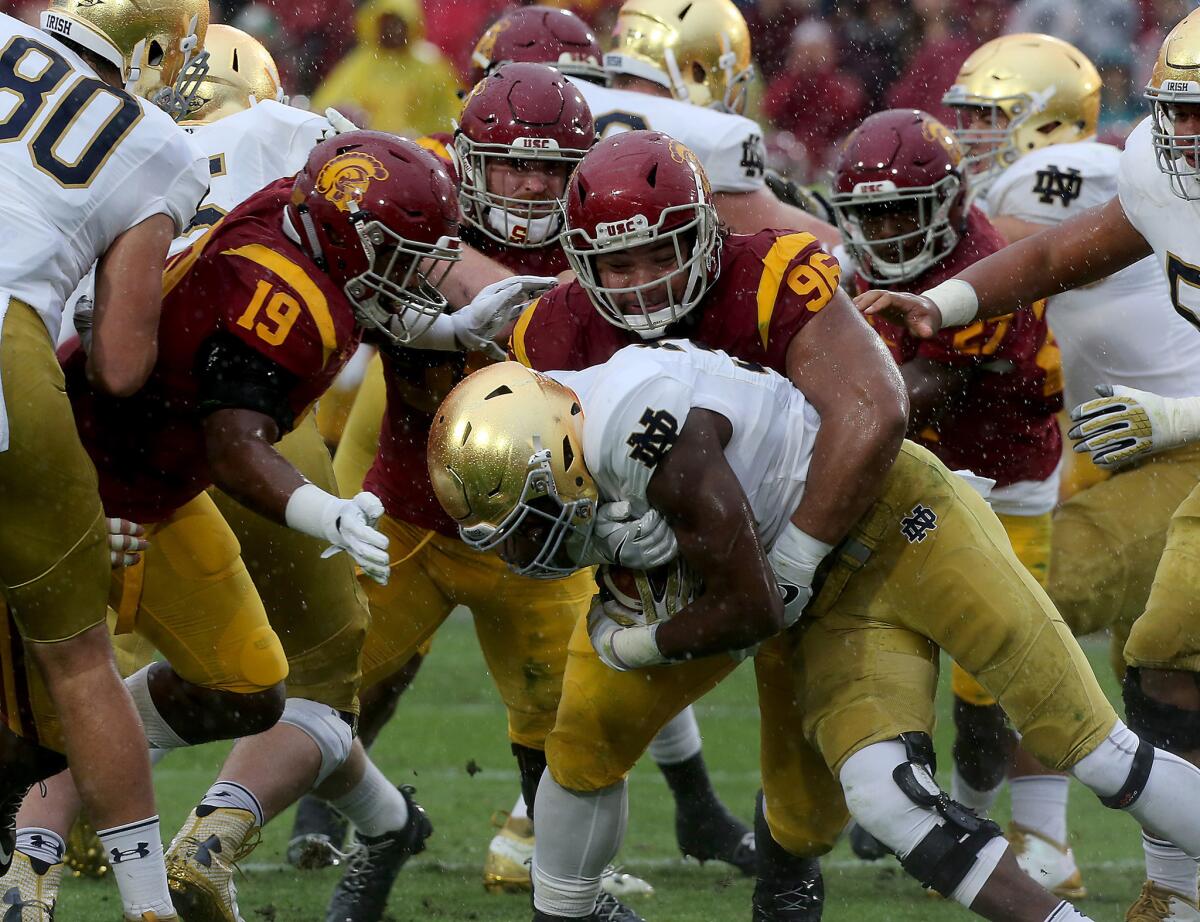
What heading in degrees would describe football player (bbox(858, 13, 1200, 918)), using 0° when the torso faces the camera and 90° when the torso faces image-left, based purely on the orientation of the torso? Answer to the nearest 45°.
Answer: approximately 45°

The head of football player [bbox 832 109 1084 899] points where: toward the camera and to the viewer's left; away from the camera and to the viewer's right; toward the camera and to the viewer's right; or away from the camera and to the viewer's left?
toward the camera and to the viewer's left

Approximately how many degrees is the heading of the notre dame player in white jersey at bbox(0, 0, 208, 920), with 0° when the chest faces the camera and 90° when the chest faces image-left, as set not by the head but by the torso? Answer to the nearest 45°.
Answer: approximately 225°

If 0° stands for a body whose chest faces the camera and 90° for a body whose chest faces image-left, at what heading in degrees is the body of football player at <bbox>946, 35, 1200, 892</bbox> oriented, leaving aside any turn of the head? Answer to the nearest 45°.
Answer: approximately 90°

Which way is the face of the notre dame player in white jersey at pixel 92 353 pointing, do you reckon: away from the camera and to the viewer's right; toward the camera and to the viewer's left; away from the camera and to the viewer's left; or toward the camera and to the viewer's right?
away from the camera and to the viewer's right

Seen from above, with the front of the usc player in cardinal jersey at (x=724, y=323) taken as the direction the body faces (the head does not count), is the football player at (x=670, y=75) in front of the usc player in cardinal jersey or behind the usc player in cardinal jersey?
behind

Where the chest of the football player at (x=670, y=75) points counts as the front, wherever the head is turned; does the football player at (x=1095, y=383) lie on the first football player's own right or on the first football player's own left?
on the first football player's own right

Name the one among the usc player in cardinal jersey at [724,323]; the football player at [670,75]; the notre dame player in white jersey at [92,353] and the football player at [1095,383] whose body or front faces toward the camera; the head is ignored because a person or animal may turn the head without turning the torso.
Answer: the usc player in cardinal jersey

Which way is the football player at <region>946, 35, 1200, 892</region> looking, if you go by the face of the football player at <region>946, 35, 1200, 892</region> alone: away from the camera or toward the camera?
toward the camera

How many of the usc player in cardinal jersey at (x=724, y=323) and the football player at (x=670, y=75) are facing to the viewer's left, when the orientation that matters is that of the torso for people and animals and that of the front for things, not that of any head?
0

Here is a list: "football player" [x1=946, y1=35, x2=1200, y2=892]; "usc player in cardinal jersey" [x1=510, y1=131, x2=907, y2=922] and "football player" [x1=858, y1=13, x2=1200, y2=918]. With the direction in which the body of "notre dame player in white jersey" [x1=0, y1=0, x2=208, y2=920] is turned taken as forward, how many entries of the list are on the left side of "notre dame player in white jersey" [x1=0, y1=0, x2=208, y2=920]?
0

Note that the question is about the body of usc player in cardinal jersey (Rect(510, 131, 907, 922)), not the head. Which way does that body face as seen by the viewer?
toward the camera

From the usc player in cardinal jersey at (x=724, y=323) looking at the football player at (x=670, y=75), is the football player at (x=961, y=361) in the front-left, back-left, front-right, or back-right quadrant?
front-right

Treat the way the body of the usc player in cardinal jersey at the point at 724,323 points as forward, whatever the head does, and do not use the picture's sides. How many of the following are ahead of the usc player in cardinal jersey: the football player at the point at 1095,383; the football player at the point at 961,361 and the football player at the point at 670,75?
0

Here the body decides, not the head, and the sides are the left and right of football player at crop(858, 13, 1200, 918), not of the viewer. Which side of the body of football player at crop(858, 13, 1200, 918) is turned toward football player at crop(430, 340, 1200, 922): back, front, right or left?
front

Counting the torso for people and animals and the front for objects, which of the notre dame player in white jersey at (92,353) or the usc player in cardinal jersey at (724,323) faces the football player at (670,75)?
the notre dame player in white jersey

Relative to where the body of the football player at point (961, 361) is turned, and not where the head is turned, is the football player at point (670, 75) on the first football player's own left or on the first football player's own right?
on the first football player's own right
